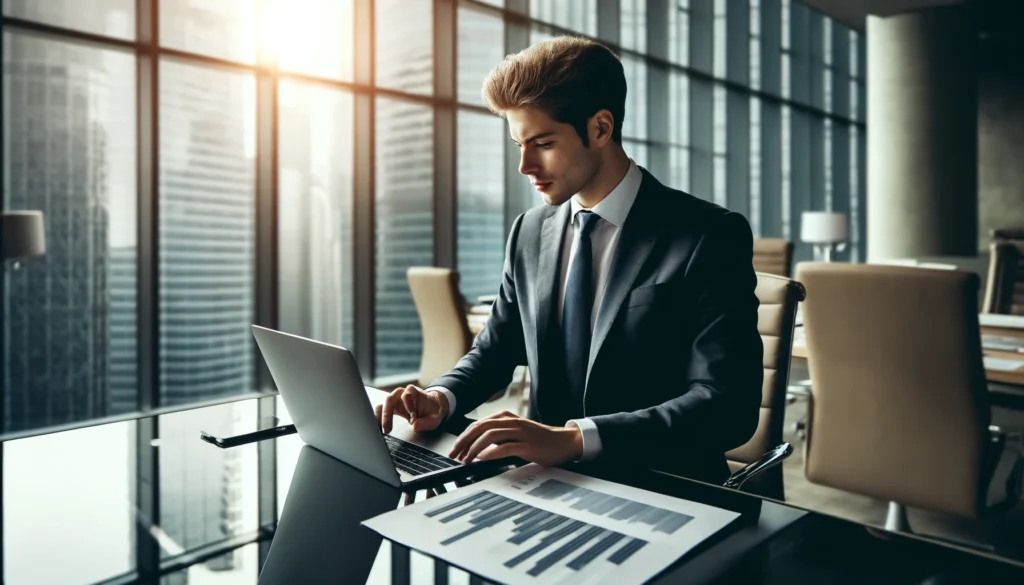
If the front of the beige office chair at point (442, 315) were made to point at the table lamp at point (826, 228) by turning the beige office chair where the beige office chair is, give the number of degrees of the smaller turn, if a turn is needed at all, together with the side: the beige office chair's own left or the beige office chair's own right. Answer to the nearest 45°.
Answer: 0° — it already faces it

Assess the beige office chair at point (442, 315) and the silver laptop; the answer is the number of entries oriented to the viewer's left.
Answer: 0

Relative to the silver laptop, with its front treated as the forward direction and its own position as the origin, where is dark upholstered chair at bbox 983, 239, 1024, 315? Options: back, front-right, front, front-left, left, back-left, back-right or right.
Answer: front

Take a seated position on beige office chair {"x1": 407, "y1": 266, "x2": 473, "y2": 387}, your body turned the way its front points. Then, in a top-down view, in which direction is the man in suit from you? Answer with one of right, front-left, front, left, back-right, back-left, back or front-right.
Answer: back-right

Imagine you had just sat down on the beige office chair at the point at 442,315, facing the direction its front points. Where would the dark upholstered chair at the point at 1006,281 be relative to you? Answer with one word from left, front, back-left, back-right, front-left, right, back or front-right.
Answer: front-right

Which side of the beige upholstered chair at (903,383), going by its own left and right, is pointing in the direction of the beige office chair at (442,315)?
left

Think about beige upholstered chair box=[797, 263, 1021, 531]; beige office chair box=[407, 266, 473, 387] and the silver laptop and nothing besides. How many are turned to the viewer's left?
0

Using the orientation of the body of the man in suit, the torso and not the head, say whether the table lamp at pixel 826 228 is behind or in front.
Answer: behind

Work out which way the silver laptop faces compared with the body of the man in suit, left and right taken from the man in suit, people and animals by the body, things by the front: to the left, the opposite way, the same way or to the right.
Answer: the opposite way

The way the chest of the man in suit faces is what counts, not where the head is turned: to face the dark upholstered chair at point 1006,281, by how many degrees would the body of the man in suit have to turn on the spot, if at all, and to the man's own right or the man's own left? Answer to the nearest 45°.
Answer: approximately 180°

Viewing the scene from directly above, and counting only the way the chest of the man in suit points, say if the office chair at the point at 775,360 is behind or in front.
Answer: behind

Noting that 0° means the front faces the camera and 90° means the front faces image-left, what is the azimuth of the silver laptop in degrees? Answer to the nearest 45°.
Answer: approximately 225°

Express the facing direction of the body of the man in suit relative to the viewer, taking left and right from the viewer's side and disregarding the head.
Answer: facing the viewer and to the left of the viewer

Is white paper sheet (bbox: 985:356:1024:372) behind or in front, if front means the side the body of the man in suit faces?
behind

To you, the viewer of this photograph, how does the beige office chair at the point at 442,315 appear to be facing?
facing away from the viewer and to the right of the viewer
